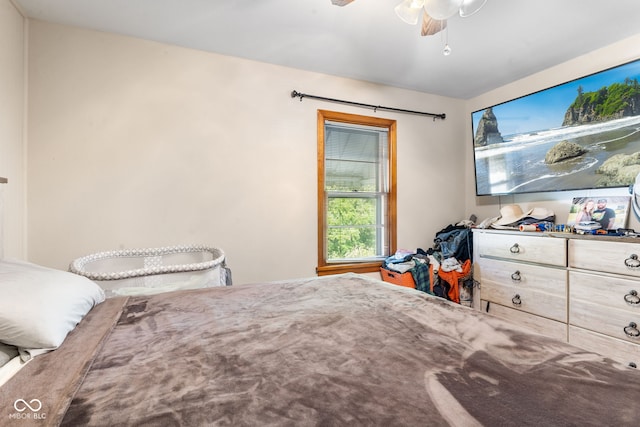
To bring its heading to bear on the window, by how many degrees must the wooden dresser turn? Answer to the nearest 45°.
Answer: approximately 45° to its right

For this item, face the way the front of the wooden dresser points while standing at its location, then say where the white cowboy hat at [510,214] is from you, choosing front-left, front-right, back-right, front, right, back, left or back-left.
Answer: right

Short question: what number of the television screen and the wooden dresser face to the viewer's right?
0

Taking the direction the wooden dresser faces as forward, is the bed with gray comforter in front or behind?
in front

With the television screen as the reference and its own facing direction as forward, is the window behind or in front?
in front

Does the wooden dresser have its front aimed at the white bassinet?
yes

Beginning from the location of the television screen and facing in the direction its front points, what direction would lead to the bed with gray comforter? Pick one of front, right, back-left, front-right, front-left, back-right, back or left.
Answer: front-left

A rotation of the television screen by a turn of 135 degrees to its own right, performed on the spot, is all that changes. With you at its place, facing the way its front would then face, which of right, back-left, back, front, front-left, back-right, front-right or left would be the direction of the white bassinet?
back-left

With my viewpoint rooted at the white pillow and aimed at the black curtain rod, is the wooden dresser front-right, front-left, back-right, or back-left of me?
front-right

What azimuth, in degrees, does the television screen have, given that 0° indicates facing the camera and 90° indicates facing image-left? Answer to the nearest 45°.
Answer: approximately 45°

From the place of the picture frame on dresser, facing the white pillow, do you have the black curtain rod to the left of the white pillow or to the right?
right

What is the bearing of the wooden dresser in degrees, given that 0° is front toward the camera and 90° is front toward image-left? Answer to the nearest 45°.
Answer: approximately 45°

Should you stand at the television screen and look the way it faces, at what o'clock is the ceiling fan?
The ceiling fan is roughly at 11 o'clock from the television screen.
